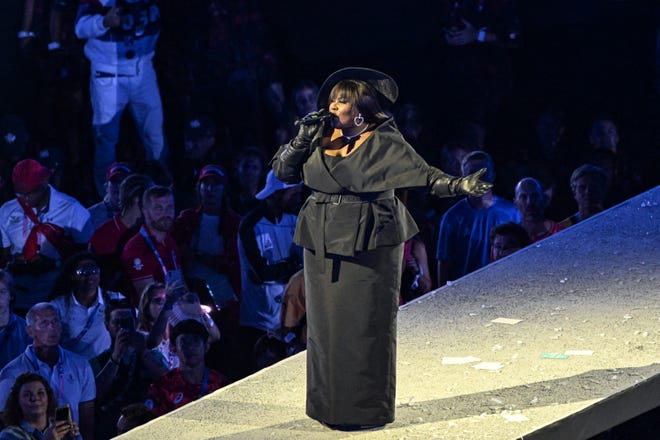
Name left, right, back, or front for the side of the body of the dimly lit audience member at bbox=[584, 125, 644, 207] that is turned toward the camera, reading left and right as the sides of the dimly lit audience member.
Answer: front

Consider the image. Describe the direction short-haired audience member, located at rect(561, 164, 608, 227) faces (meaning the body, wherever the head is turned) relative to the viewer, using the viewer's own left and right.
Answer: facing the viewer and to the left of the viewer

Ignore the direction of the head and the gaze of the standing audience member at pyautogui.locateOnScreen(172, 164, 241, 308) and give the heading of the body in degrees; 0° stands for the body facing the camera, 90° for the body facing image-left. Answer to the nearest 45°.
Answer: approximately 0°

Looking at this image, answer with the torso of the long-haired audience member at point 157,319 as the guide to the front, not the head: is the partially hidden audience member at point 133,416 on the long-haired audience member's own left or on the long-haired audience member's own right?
on the long-haired audience member's own right

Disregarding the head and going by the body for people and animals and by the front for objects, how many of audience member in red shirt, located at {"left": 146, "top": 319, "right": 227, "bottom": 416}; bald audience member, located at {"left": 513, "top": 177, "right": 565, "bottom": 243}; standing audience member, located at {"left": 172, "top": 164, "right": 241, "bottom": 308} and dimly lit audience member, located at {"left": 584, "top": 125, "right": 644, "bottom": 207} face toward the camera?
4

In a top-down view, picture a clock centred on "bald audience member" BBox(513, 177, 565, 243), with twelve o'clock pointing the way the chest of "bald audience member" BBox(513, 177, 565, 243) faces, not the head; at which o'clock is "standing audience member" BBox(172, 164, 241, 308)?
"standing audience member" BBox(172, 164, 241, 308) is roughly at 3 o'clock from "bald audience member" BBox(513, 177, 565, 243).

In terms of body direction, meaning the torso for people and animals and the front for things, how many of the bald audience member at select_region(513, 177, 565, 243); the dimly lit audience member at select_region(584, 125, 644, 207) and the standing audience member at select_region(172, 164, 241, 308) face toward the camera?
3

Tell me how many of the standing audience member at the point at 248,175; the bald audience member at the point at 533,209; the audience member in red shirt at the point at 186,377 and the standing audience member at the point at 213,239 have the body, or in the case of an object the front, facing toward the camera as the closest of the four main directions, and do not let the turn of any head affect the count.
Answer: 4

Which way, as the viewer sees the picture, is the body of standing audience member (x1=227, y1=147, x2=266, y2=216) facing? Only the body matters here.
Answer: toward the camera

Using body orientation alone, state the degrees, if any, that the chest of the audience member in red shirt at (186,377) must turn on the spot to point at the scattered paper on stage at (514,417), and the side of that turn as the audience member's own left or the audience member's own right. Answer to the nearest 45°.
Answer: approximately 45° to the audience member's own left

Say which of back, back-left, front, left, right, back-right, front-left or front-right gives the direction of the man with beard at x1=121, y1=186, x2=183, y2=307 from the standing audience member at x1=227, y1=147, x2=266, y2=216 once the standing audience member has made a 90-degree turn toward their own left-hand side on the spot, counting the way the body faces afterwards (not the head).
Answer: back-right
